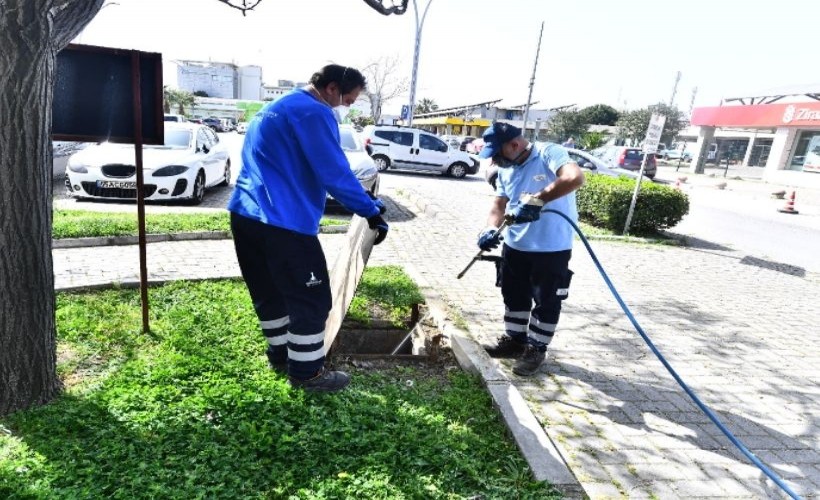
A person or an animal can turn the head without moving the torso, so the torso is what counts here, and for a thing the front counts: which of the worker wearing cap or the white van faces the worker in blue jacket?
the worker wearing cap

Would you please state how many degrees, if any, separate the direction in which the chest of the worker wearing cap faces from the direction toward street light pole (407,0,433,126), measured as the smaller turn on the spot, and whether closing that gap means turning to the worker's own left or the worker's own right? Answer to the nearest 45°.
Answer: approximately 135° to the worker's own right

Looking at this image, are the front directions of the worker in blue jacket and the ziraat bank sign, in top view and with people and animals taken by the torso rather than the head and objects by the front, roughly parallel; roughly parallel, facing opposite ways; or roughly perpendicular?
roughly parallel, facing opposite ways

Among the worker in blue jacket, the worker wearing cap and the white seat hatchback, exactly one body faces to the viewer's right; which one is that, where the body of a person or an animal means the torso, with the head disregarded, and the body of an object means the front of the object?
the worker in blue jacket

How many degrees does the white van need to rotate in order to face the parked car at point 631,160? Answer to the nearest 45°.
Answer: approximately 45° to its left

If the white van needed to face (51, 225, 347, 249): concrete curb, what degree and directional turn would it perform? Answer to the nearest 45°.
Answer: approximately 90° to its right

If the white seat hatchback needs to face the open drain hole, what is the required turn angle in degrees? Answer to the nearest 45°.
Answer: approximately 45° to its left

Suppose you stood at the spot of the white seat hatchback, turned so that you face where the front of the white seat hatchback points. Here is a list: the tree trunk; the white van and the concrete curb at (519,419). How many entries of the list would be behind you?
1

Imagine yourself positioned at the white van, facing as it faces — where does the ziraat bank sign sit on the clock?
The ziraat bank sign is roughly at 11 o'clock from the white van.

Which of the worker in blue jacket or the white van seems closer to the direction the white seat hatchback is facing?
the worker in blue jacket

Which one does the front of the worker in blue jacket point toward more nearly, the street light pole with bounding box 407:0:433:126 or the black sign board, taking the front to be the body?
the street light pole

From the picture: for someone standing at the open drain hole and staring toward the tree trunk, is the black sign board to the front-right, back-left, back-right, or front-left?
front-right

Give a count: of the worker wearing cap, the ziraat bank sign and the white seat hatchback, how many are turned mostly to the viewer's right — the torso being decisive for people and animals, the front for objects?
0

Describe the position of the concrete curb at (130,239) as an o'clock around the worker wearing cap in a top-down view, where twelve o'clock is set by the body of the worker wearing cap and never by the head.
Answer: The concrete curb is roughly at 2 o'clock from the worker wearing cap.

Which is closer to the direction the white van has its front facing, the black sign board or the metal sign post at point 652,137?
the metal sign post
